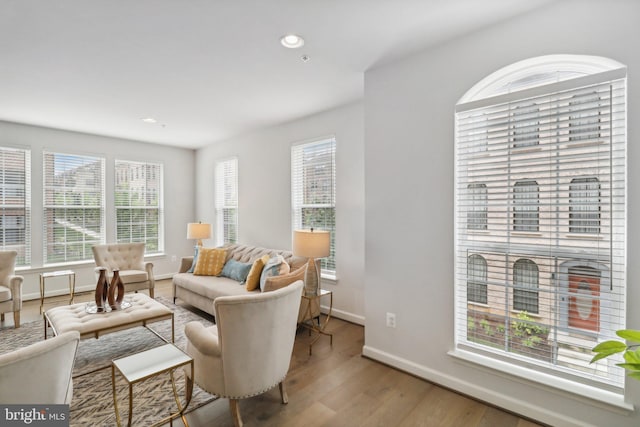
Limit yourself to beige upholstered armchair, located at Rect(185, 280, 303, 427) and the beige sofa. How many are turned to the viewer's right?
0

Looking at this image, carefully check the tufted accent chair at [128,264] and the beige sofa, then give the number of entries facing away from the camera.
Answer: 0

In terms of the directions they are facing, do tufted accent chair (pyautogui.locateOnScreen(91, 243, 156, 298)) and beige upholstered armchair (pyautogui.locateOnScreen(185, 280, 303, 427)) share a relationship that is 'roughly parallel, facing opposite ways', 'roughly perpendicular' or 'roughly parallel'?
roughly parallel, facing opposite ways

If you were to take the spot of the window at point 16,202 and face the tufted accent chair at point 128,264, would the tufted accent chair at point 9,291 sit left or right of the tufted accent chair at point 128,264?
right

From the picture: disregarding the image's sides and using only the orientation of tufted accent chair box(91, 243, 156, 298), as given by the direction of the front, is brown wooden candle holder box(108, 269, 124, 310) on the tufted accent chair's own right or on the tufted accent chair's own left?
on the tufted accent chair's own right

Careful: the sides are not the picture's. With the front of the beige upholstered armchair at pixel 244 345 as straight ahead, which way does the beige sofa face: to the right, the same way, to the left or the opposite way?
to the left

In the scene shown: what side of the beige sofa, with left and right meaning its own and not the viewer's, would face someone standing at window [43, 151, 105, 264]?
right

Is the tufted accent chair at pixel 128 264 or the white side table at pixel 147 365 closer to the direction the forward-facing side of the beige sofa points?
the white side table

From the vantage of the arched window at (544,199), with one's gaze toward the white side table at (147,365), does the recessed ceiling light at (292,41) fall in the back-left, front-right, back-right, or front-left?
front-right

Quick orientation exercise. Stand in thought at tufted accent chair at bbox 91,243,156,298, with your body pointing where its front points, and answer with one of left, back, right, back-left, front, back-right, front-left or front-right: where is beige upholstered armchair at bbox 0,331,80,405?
front-right

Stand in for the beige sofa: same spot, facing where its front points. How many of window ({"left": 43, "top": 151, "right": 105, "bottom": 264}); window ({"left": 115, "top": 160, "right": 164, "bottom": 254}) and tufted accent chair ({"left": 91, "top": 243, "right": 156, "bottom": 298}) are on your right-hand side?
3

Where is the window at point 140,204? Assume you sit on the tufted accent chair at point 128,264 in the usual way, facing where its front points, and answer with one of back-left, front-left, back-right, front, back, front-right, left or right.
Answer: back-left

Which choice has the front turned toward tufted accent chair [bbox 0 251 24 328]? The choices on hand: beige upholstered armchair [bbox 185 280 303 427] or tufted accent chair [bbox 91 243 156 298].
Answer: the beige upholstered armchair

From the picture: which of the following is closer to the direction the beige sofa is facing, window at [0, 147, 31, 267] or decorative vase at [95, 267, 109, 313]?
the decorative vase

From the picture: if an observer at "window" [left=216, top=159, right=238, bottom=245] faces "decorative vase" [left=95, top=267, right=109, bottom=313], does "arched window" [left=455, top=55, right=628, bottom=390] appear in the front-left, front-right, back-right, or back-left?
front-left

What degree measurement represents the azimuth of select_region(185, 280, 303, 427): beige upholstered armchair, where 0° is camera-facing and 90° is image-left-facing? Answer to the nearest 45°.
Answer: approximately 135°
